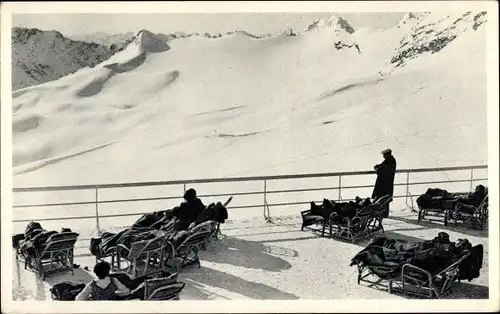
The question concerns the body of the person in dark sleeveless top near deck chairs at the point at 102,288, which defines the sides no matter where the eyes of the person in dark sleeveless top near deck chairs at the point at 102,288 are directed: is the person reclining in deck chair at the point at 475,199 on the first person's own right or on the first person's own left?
on the first person's own right

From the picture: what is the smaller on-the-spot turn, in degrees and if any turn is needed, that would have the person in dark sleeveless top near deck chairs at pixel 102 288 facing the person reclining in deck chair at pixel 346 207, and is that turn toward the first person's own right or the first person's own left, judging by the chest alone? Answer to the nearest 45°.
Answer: approximately 45° to the first person's own right

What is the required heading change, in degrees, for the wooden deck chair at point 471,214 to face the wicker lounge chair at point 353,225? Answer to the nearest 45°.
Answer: approximately 45° to its left

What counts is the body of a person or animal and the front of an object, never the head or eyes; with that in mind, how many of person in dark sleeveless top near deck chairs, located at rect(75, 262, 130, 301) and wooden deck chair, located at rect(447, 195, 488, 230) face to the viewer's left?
1

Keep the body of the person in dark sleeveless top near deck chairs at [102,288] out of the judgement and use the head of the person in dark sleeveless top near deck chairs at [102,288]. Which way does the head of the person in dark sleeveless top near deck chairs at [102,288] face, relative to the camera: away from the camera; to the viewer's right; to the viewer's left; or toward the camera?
away from the camera

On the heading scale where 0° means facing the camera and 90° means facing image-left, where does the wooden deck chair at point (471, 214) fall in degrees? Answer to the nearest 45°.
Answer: approximately 90°

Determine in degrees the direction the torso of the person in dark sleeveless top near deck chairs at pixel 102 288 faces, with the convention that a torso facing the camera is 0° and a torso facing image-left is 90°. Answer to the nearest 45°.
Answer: approximately 180°

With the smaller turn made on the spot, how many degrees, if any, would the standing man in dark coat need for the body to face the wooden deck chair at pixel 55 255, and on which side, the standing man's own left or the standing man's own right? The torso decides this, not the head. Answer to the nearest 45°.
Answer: approximately 45° to the standing man's own left
